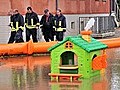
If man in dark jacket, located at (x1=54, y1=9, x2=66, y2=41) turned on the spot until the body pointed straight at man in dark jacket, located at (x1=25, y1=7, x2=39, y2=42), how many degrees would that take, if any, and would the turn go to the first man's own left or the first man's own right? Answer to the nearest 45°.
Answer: approximately 45° to the first man's own right

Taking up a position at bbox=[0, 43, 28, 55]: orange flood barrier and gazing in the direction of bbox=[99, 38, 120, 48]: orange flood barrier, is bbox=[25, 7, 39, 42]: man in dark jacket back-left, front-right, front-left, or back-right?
front-left

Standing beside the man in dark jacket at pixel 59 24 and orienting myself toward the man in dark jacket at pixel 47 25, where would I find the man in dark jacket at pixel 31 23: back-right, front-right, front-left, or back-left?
front-left

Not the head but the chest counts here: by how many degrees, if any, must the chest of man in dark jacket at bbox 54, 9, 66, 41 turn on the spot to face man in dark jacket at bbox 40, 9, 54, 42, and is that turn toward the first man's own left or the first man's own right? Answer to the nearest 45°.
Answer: approximately 90° to the first man's own right

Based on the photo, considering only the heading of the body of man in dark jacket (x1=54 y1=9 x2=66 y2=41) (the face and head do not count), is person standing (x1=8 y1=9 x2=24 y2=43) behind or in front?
in front

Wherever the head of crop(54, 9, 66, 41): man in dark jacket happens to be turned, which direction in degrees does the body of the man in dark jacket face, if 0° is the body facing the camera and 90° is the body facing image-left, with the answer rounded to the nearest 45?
approximately 45°

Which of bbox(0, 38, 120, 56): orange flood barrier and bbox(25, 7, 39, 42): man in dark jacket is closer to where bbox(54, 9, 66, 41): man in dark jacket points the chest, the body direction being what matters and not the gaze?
the orange flood barrier
